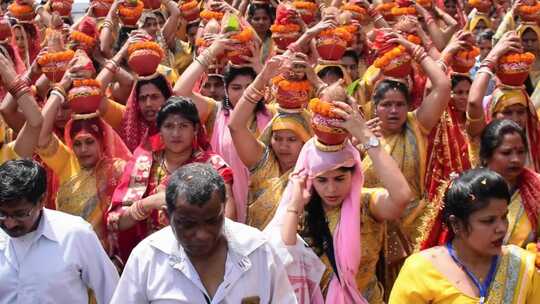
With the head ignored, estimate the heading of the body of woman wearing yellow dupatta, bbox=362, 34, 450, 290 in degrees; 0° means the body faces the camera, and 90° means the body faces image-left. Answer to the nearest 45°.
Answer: approximately 0°

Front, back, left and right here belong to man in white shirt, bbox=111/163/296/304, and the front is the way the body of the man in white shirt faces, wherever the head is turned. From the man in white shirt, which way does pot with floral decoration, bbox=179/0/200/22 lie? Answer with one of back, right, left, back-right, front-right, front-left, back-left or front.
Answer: back

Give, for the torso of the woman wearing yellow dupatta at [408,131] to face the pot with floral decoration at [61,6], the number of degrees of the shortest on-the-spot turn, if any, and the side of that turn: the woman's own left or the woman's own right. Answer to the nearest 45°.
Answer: approximately 135° to the woman's own right

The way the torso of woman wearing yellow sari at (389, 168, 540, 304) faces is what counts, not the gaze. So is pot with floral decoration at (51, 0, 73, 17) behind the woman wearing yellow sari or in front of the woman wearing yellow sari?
behind

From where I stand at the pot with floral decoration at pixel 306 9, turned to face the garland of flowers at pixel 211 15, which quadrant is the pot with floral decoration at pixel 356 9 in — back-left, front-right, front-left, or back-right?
back-left

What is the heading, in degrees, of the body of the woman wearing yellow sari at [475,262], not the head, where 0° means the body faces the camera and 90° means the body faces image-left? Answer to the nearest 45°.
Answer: approximately 315°

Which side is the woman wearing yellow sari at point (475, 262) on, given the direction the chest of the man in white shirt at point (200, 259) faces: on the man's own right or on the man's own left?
on the man's own left

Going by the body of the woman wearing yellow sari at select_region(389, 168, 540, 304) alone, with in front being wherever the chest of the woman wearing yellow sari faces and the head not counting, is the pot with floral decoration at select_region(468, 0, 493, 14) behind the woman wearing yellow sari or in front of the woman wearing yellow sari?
behind

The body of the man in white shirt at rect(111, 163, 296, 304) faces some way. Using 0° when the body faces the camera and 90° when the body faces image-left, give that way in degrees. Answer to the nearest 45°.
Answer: approximately 0°

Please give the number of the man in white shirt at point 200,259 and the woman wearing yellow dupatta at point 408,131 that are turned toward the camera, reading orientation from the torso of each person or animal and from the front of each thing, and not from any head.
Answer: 2

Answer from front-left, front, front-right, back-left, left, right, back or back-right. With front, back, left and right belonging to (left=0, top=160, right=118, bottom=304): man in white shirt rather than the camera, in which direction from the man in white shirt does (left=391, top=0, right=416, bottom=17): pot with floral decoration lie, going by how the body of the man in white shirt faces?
back
